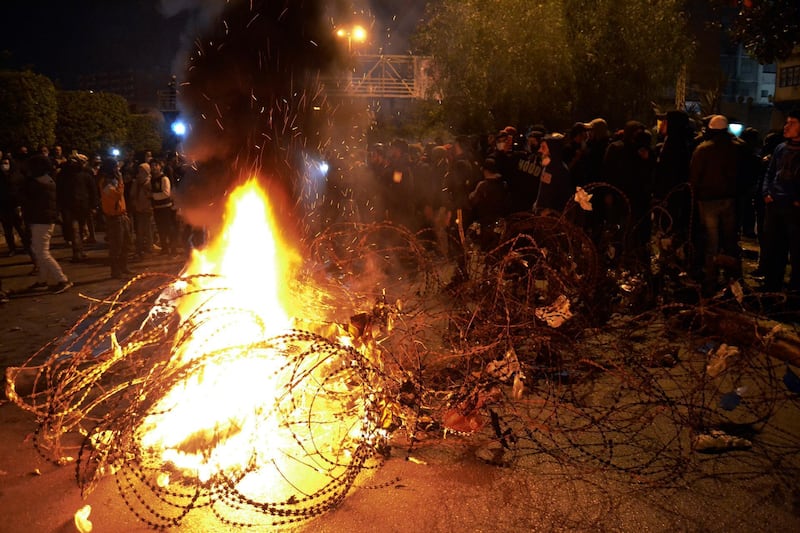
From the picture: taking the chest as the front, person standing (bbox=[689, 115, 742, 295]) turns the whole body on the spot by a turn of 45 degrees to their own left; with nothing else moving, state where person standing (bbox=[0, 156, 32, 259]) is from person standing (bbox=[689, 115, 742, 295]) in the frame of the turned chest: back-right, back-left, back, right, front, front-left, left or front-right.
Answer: front-left

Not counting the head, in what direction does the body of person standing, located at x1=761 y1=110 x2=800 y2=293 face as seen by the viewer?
toward the camera

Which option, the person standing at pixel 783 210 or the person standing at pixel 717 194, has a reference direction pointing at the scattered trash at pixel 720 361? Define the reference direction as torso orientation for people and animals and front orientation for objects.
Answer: the person standing at pixel 783 210

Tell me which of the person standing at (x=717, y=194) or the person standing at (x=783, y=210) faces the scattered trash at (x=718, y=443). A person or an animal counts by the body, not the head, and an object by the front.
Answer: the person standing at (x=783, y=210)

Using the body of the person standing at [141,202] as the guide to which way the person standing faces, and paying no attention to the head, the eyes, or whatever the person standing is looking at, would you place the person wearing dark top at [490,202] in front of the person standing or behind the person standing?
in front

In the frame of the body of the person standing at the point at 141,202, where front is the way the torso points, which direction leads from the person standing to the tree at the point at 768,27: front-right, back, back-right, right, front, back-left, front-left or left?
front

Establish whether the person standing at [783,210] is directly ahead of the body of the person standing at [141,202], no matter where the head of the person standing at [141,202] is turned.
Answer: yes

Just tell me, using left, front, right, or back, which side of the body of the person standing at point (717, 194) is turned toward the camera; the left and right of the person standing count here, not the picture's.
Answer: back

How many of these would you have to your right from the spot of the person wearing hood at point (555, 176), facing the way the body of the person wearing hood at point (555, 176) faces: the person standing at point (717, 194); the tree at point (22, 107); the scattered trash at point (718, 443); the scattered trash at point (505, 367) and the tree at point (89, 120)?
2

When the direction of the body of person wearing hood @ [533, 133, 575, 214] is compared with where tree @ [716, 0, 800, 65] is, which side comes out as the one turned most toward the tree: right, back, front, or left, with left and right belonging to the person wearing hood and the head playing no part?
back

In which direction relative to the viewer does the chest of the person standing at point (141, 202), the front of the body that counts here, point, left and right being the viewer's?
facing the viewer and to the right of the viewer

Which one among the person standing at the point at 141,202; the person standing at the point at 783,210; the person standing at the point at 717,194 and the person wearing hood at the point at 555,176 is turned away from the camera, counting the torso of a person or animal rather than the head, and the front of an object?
the person standing at the point at 717,194

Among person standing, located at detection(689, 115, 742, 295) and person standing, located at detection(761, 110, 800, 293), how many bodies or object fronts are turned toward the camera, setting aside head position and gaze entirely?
1

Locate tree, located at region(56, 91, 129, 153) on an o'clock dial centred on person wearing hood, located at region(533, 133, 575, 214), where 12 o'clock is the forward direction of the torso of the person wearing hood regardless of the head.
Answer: The tree is roughly at 3 o'clock from the person wearing hood.

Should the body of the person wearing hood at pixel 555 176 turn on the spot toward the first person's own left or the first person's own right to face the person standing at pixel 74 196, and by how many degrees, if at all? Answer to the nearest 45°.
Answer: approximately 45° to the first person's own right
